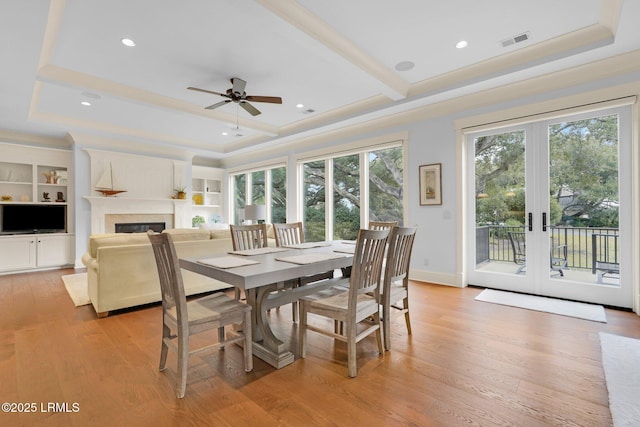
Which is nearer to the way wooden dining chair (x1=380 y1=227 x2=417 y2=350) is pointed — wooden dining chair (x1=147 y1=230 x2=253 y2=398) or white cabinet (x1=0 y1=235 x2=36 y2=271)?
the white cabinet

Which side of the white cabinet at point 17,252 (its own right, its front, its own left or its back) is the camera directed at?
front

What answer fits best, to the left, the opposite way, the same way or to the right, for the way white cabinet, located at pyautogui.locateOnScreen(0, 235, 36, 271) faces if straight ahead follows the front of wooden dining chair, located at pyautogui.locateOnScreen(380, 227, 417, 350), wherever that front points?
the opposite way

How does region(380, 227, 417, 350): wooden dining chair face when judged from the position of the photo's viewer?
facing away from the viewer and to the left of the viewer

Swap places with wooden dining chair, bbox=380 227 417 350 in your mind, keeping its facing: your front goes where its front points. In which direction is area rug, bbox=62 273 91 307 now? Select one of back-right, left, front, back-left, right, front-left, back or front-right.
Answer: front-left

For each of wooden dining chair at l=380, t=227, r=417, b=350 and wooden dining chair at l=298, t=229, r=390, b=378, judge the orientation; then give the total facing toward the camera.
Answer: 0

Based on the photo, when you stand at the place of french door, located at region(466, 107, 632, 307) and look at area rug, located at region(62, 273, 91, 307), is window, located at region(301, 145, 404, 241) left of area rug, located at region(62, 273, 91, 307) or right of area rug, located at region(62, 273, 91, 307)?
right

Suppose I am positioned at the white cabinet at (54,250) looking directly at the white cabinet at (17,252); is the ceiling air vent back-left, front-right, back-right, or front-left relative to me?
back-left

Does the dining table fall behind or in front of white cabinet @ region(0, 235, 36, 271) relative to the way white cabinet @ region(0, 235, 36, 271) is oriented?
in front

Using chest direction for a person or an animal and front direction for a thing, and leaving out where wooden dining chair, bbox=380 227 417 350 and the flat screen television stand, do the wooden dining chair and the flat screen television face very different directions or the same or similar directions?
very different directions
